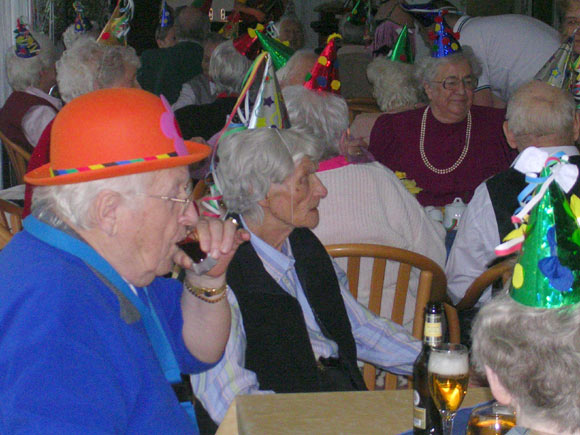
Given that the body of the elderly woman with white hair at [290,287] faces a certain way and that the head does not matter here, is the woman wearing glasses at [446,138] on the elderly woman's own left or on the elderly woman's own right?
on the elderly woman's own left

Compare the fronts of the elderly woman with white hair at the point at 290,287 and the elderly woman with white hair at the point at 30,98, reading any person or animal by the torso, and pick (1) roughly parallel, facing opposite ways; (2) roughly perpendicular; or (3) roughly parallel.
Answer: roughly perpendicular

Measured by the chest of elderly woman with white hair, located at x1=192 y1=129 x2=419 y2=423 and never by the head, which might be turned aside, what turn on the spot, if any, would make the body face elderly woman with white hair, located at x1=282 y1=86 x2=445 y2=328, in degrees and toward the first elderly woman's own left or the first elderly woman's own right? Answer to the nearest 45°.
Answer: approximately 135° to the first elderly woman's own left

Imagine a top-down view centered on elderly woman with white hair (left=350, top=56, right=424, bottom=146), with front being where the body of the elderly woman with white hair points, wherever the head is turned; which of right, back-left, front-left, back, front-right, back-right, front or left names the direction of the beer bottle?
back

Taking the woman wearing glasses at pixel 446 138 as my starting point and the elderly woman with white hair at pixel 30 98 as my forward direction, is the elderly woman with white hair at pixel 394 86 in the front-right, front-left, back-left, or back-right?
front-right

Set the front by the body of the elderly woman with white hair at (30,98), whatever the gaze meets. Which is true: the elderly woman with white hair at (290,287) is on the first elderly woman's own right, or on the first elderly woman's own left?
on the first elderly woman's own right

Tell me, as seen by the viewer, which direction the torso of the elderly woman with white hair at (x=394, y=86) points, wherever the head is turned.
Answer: away from the camera

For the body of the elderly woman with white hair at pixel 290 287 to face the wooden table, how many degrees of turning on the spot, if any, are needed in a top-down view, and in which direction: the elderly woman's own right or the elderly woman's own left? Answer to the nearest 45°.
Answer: approximately 45° to the elderly woman's own right

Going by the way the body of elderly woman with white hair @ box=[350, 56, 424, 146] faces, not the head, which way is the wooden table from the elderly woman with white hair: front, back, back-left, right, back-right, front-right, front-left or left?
back

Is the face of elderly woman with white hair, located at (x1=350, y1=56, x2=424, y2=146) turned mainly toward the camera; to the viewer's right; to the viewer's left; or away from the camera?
away from the camera

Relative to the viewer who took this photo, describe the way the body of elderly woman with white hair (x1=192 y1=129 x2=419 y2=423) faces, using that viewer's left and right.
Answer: facing the viewer and to the right of the viewer

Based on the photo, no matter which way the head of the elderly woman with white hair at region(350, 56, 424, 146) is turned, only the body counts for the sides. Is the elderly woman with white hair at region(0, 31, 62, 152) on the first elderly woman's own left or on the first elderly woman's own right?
on the first elderly woman's own left

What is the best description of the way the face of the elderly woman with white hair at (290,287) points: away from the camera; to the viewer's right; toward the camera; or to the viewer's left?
to the viewer's right
